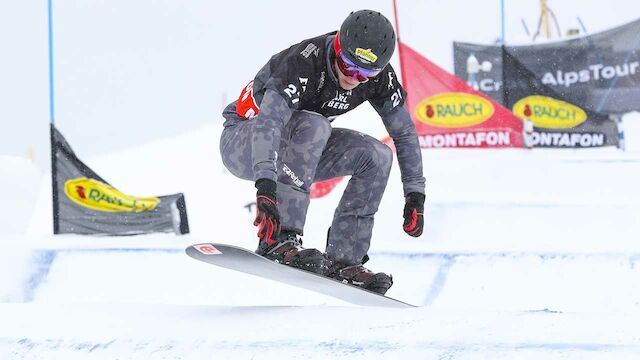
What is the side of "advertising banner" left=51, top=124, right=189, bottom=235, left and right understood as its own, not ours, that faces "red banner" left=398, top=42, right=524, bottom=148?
left

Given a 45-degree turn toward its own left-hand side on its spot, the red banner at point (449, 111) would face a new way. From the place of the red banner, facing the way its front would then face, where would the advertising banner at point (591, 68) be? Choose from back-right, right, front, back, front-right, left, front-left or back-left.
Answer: left

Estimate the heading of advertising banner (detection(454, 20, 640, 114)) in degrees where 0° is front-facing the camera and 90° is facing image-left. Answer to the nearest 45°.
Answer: approximately 0°

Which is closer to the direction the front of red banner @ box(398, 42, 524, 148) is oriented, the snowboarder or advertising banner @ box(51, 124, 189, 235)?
the snowboarder

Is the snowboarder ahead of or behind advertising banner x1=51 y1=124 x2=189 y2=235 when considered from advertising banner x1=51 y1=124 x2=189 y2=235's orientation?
ahead

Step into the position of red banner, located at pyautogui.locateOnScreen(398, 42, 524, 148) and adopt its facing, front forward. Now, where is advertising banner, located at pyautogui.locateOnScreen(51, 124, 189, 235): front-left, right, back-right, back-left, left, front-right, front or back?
front-right

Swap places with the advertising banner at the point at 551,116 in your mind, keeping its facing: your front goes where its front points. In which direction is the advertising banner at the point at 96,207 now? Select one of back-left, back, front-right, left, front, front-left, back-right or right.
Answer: front-right

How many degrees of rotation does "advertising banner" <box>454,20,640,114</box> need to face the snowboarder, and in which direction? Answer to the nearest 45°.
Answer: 0° — it already faces them

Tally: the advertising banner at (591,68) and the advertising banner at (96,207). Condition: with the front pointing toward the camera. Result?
2
